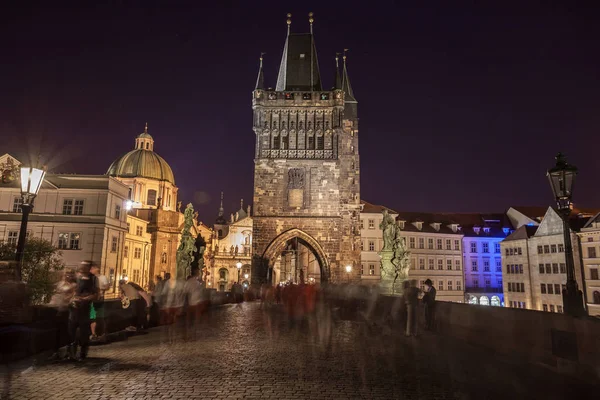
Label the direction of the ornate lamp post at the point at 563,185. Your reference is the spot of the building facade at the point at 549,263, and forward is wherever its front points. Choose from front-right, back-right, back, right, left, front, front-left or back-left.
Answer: front-left

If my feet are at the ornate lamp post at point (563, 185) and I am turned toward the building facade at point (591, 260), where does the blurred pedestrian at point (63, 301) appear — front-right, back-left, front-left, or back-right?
back-left

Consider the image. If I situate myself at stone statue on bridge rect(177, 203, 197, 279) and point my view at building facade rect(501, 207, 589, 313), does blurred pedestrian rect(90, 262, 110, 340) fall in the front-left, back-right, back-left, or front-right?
back-right

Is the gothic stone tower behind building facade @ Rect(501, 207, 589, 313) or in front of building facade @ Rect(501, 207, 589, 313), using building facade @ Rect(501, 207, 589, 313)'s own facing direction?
in front

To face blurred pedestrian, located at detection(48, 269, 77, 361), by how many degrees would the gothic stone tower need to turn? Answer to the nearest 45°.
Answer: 0° — it already faces them

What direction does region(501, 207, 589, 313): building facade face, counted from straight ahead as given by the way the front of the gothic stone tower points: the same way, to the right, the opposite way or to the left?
to the right
